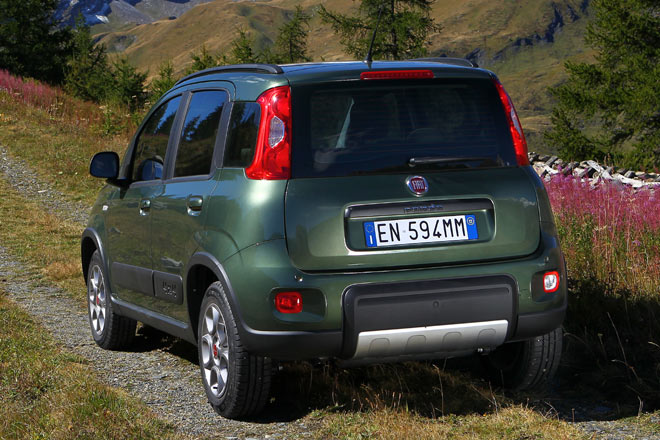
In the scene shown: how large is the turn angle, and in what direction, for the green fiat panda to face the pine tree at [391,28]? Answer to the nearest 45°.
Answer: approximately 45° to its right

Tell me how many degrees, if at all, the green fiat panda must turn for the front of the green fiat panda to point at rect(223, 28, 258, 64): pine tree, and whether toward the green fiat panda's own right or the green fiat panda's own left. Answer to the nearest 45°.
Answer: approximately 45° to the green fiat panda's own right

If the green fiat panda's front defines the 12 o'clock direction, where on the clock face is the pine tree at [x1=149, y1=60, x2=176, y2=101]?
The pine tree is roughly at 1 o'clock from the green fiat panda.

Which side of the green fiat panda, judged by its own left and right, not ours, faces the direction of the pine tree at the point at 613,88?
right

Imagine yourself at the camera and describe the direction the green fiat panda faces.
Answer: facing away from the viewer and to the left of the viewer
